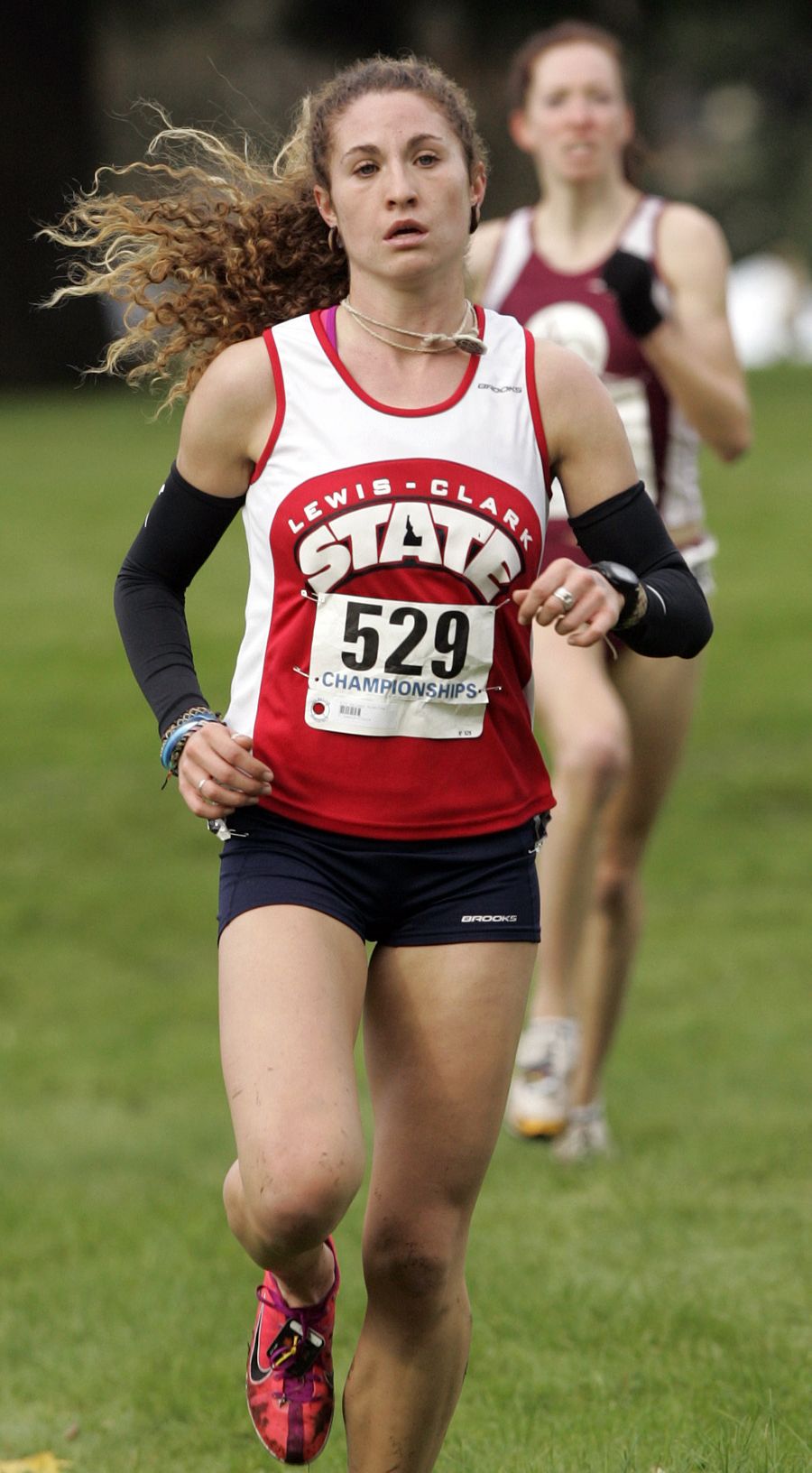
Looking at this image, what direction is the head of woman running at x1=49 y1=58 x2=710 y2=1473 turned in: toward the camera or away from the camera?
toward the camera

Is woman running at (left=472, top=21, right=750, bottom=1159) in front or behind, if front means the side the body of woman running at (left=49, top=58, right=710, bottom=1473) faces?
behind

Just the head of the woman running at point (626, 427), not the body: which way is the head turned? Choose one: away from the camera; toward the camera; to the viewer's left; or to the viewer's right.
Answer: toward the camera

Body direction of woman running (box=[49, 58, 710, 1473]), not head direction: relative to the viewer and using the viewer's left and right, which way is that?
facing the viewer

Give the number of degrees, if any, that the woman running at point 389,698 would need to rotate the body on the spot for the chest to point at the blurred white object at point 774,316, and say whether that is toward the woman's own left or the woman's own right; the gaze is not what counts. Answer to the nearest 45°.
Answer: approximately 180°
